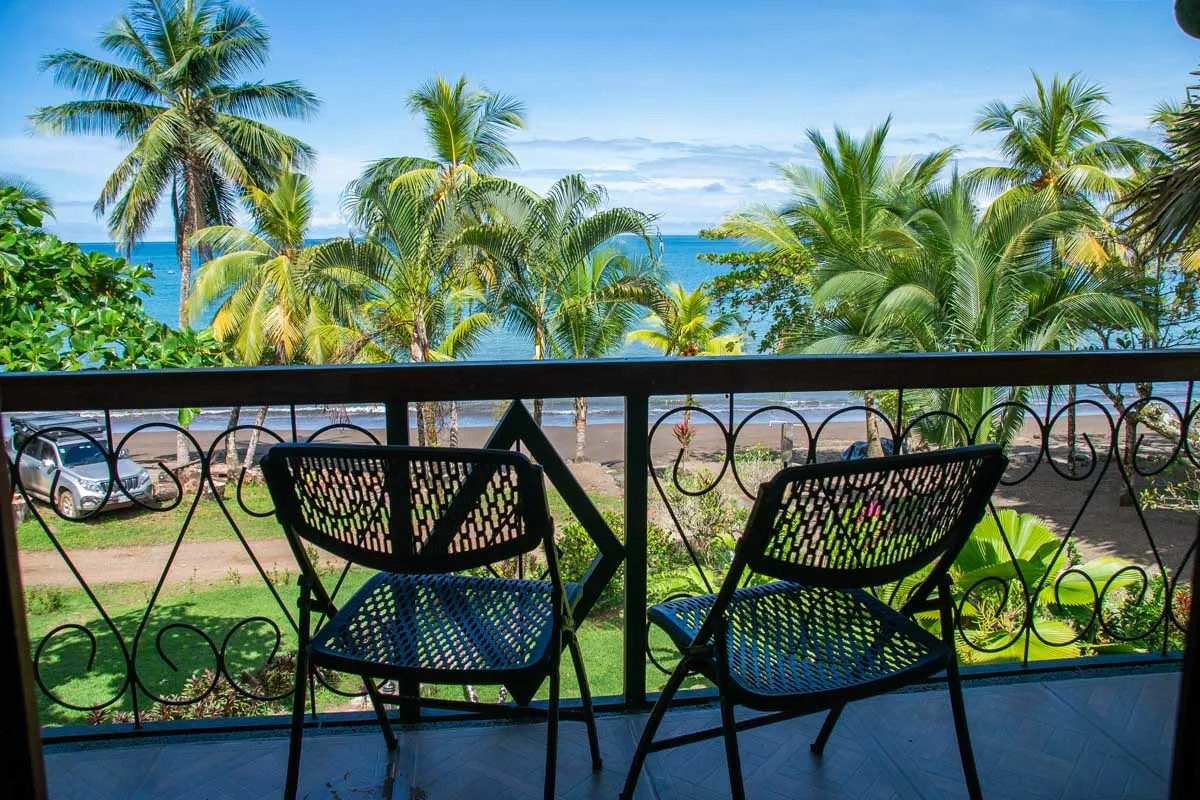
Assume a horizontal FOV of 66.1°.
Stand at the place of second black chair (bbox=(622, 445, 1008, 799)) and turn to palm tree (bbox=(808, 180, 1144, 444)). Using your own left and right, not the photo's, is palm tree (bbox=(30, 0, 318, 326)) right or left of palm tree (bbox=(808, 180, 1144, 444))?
left

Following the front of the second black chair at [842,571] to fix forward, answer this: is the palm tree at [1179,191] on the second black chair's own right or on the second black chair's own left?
on the second black chair's own right

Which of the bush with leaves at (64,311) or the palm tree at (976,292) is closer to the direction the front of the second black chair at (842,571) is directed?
the bush with leaves

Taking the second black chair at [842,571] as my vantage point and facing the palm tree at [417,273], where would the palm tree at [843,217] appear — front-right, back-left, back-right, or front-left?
front-right

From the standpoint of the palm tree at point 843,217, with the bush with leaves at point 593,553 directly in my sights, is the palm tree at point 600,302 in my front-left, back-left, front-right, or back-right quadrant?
front-right

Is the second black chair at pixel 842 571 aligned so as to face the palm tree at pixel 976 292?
no
